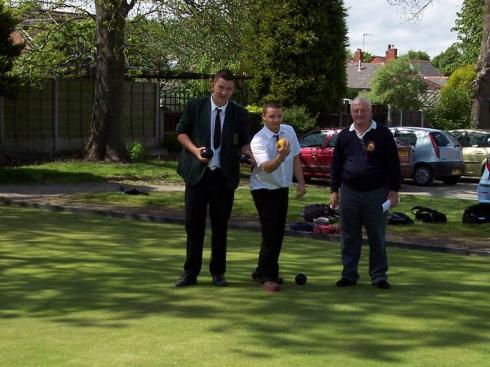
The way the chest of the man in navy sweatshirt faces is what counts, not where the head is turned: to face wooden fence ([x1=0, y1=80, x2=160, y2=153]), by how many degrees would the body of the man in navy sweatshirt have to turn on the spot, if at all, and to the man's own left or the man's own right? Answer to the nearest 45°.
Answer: approximately 135° to the man's own right

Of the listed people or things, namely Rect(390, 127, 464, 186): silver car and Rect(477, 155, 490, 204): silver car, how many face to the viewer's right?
1

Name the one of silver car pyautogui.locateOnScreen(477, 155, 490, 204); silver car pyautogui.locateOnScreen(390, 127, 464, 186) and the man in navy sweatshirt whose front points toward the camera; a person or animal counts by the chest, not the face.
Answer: the man in navy sweatshirt

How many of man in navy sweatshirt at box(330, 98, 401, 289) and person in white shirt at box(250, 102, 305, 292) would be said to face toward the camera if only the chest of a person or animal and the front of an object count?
2

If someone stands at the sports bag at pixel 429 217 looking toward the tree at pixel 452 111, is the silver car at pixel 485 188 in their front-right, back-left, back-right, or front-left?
front-right

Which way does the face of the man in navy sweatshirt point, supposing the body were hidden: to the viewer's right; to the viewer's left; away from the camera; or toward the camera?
toward the camera

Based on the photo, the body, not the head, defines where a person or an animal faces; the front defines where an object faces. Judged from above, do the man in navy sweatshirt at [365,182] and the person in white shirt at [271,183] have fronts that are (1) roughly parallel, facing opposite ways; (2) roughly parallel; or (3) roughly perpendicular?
roughly parallel

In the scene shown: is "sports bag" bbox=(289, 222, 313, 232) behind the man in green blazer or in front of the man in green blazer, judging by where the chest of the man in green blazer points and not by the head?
behind

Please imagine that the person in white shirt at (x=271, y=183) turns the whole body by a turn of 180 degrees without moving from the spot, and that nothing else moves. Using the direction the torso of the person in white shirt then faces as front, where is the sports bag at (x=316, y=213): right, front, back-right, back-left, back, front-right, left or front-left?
front

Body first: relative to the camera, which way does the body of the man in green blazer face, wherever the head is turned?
toward the camera

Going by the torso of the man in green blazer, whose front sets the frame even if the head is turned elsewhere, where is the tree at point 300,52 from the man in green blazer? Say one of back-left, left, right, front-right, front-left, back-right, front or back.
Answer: back
